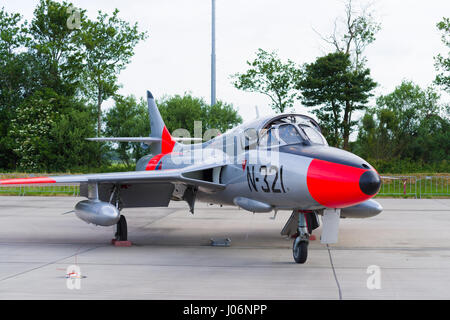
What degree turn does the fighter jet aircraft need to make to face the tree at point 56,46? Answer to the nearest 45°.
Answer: approximately 135° to its left

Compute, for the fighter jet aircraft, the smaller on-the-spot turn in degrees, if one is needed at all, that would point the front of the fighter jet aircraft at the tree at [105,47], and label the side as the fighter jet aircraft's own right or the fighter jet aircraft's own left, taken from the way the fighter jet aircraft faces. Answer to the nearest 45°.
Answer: approximately 135° to the fighter jet aircraft's own left

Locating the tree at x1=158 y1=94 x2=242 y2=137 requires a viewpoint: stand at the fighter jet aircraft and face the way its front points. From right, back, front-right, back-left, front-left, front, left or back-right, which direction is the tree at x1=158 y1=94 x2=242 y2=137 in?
back-left

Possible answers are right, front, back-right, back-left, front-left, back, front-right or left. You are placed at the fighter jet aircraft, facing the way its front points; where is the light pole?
back-left

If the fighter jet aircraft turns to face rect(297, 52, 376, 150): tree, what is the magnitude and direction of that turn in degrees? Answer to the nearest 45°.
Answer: approximately 135° to its left

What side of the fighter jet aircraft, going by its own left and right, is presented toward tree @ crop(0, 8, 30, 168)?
back

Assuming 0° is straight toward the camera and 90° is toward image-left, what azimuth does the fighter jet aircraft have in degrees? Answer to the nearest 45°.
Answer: approximately 315°

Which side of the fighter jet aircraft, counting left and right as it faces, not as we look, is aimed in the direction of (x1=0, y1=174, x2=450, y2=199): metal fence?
left
